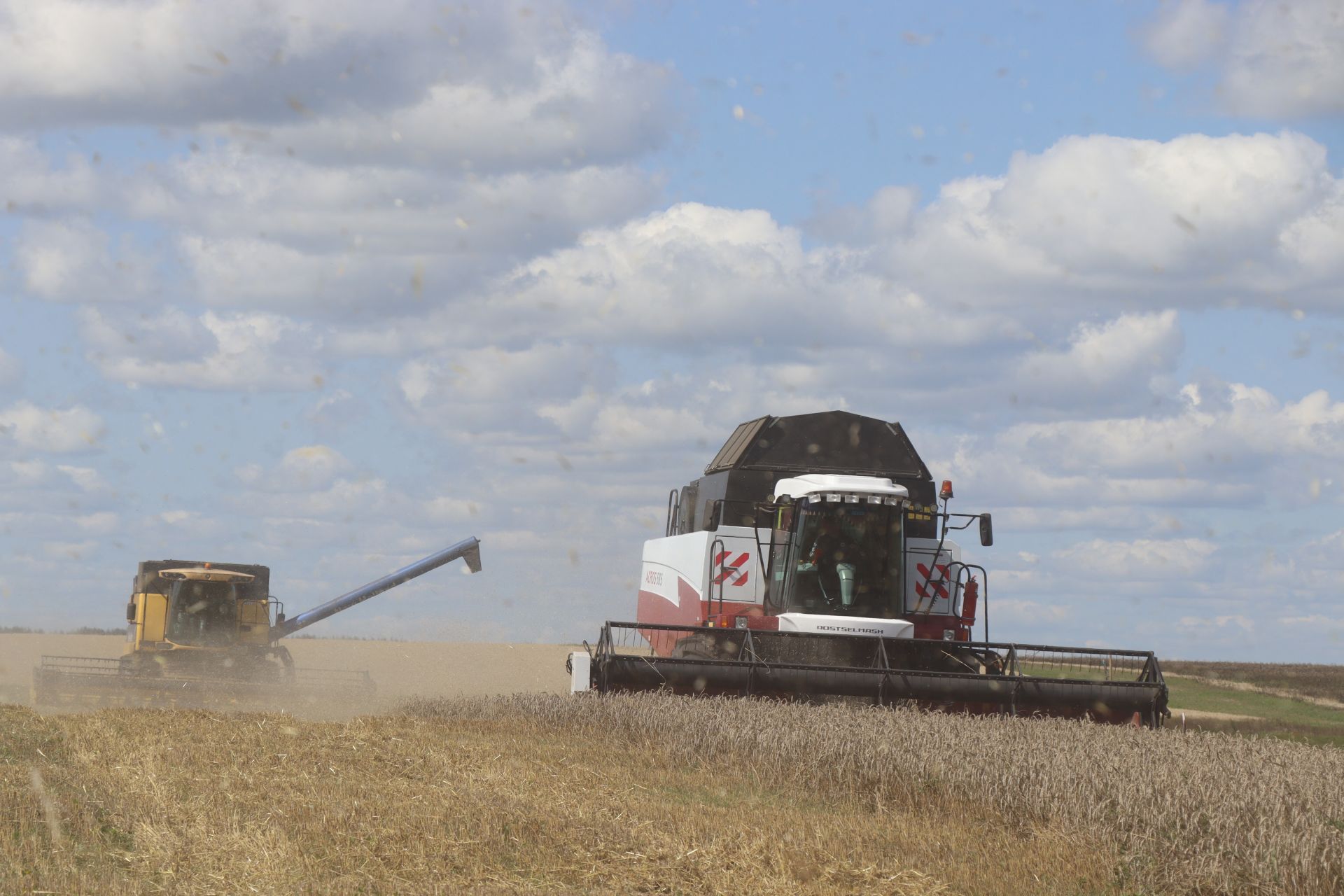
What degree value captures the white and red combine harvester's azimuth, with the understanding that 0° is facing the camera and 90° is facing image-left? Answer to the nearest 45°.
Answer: approximately 0°
